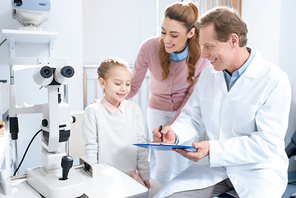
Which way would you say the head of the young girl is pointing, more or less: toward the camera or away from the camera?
toward the camera

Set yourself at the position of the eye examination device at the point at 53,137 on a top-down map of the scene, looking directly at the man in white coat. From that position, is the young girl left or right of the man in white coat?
left

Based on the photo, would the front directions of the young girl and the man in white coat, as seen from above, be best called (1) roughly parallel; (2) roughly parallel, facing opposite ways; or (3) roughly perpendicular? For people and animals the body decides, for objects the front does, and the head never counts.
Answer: roughly perpendicular

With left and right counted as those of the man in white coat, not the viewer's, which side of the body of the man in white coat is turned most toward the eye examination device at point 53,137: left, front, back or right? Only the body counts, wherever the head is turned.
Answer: front

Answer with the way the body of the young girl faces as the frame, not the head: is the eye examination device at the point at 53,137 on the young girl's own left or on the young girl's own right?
on the young girl's own right

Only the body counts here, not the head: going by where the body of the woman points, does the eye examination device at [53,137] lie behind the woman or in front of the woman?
in front

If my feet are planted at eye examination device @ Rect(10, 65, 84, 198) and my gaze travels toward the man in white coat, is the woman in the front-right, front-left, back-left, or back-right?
front-left

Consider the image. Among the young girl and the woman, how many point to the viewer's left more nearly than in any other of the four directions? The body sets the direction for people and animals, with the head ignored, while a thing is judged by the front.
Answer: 0

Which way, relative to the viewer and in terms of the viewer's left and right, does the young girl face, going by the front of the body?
facing the viewer and to the right of the viewer

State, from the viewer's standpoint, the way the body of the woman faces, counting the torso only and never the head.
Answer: toward the camera
